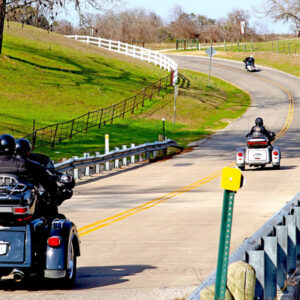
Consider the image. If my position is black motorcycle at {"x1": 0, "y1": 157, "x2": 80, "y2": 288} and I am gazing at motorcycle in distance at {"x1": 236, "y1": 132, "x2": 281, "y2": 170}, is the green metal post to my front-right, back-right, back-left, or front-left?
back-right

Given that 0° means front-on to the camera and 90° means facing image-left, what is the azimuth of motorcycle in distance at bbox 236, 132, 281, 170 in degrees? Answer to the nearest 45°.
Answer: approximately 180°

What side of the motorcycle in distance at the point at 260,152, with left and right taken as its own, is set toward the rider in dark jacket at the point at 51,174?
back

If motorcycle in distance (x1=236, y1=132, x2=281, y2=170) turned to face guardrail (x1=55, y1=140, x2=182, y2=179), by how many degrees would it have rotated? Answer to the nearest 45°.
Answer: approximately 90° to its left

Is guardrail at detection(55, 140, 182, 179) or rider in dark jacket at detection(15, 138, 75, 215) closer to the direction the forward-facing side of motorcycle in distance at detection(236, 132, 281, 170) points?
the guardrail

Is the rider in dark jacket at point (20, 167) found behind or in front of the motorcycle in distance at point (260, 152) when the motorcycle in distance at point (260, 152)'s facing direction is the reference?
behind

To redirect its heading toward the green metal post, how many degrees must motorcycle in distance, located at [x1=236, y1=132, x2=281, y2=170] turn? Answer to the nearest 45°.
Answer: approximately 180°

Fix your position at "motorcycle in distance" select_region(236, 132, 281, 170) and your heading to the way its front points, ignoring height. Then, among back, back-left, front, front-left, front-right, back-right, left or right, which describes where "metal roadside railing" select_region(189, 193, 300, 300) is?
back

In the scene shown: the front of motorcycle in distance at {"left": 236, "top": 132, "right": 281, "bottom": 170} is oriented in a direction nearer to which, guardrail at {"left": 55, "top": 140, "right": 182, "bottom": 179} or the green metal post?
the guardrail

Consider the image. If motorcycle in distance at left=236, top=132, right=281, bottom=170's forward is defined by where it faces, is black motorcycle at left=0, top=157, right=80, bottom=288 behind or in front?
behind
